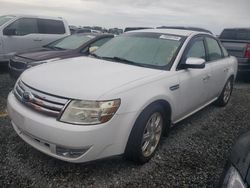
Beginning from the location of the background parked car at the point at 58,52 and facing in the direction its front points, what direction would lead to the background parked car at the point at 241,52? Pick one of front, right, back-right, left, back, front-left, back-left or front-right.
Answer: back-left

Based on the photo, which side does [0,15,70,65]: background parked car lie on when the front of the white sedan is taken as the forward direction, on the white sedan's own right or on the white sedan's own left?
on the white sedan's own right

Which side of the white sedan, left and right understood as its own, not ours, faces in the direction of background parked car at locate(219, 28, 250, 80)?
back

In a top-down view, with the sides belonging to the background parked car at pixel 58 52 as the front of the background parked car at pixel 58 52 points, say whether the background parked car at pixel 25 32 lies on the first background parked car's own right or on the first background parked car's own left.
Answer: on the first background parked car's own right

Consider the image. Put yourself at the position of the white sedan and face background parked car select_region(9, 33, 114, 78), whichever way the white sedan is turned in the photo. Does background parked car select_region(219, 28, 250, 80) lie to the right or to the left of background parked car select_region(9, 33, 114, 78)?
right

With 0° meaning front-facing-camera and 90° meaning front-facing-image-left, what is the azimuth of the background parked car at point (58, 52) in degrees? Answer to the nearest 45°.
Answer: approximately 45°

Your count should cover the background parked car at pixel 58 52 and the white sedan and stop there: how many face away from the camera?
0
